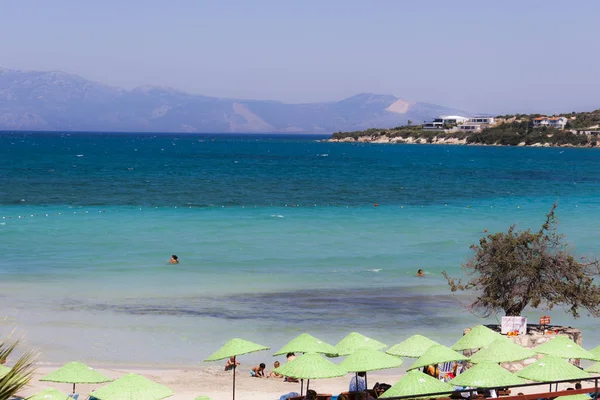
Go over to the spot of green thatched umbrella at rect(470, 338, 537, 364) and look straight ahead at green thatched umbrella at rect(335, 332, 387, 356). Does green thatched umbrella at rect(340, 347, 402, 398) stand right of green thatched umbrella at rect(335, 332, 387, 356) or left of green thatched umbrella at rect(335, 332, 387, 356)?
left

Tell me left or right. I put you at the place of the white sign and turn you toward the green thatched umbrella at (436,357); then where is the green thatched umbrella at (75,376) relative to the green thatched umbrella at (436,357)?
right

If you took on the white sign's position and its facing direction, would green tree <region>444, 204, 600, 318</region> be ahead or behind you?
behind

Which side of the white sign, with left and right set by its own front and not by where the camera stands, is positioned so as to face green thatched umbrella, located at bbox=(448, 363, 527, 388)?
front

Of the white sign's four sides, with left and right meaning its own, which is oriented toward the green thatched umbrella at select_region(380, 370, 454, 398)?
front

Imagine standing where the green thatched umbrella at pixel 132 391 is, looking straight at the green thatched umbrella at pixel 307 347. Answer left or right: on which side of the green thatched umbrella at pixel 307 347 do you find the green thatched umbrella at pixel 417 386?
right

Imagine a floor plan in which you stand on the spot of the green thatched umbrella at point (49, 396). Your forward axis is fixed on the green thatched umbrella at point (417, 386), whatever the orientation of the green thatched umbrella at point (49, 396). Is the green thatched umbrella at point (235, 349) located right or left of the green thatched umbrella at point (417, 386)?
left

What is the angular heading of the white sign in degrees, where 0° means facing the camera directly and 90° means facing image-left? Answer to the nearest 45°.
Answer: approximately 0°

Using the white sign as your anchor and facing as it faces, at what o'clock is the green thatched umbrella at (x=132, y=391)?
The green thatched umbrella is roughly at 1 o'clock from the white sign.

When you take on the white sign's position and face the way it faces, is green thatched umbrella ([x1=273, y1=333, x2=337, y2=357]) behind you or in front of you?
in front

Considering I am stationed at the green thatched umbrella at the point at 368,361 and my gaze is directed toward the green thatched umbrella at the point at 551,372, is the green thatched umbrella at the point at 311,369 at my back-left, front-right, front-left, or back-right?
back-right

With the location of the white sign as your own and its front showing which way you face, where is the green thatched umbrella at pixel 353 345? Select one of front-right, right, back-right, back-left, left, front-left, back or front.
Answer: front-right

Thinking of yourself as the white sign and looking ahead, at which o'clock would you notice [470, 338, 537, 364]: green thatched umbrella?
The green thatched umbrella is roughly at 12 o'clock from the white sign.
